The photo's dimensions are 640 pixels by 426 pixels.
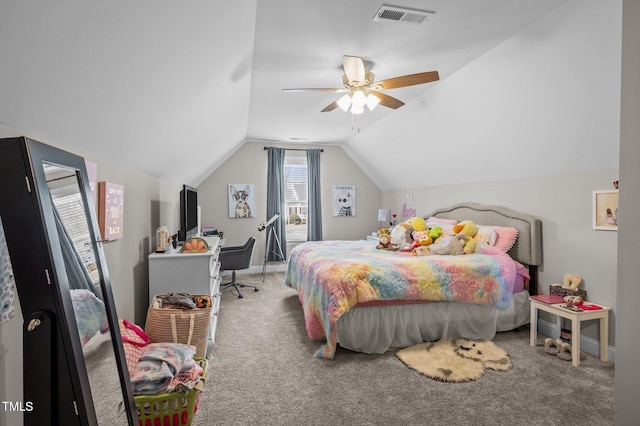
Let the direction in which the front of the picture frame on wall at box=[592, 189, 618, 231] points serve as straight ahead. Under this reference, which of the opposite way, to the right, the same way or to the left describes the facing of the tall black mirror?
the opposite way

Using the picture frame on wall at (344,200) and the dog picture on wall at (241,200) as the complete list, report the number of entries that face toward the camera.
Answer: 2

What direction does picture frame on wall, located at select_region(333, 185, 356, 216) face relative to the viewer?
toward the camera

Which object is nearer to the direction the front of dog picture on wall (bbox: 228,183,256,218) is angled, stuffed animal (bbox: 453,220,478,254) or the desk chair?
the desk chair

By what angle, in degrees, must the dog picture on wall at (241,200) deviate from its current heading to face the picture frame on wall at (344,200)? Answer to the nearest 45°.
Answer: approximately 90° to its left

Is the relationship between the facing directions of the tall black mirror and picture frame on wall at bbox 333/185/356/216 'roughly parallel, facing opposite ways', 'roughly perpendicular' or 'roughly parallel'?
roughly perpendicular

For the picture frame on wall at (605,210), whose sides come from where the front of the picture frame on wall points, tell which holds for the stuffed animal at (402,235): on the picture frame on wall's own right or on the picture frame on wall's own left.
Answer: on the picture frame on wall's own right

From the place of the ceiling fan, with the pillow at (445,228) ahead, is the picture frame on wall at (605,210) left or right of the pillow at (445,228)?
right

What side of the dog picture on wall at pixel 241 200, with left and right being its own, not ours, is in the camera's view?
front

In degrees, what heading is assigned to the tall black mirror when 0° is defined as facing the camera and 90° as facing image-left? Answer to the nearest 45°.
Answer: approximately 315°

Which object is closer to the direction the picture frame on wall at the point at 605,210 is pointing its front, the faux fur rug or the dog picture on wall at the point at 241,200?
the faux fur rug

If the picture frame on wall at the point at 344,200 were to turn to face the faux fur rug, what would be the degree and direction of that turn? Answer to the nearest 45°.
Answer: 0° — it already faces it

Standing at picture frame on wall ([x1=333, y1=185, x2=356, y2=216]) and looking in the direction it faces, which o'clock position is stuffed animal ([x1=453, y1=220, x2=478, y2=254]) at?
The stuffed animal is roughly at 11 o'clock from the picture frame on wall.

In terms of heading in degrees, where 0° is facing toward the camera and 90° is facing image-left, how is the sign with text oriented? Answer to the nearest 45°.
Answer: approximately 315°

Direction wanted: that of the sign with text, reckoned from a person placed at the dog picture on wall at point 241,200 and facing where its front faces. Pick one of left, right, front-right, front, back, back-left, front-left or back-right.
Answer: front

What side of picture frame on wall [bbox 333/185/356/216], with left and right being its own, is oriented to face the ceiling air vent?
front
